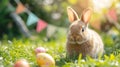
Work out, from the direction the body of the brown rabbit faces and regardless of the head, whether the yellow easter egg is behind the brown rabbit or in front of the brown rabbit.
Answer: in front

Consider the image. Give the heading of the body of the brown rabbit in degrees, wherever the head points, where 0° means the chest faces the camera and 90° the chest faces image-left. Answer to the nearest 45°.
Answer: approximately 45°
